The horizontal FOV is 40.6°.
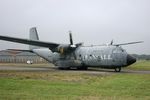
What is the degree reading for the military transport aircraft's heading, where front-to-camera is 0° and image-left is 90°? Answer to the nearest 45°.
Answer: approximately 315°
